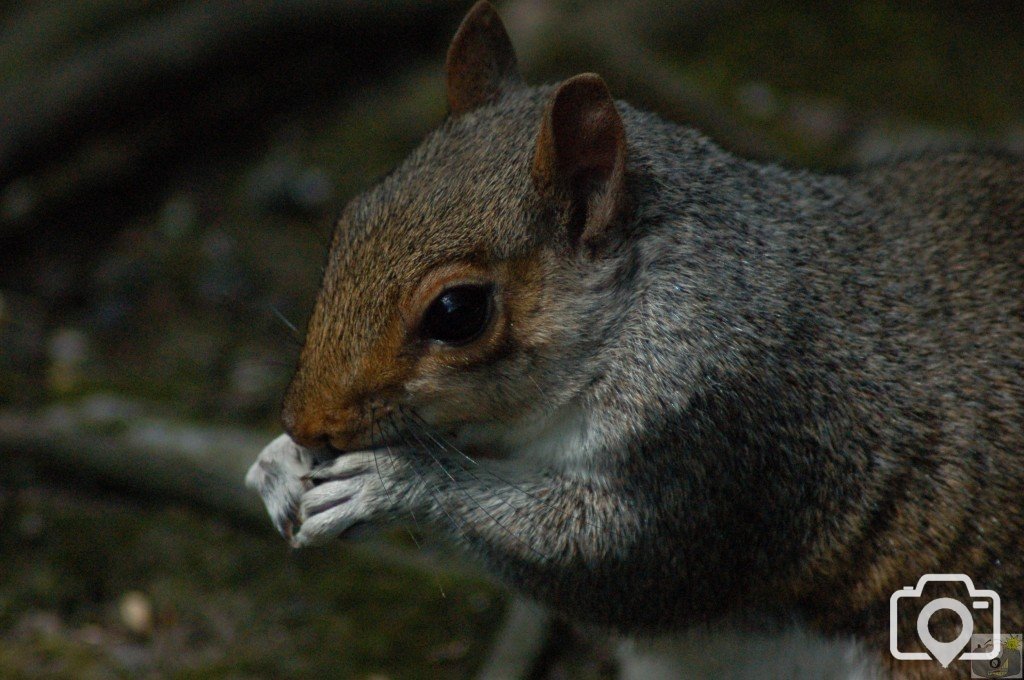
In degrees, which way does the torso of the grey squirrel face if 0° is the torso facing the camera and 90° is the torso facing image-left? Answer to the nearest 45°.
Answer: approximately 90°
